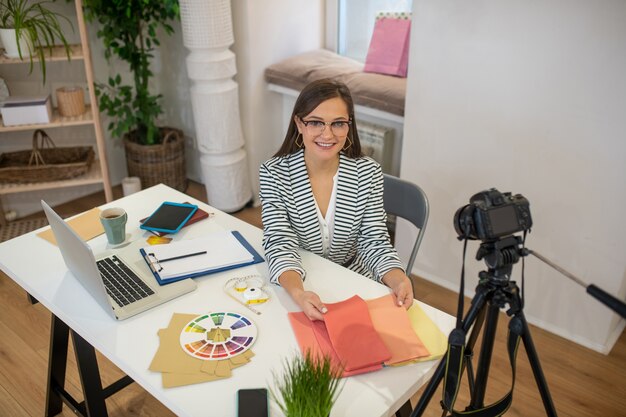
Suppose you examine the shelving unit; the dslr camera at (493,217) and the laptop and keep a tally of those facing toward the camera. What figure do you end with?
1

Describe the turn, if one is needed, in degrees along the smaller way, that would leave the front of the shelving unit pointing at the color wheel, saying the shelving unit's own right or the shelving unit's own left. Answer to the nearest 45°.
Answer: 0° — it already faces it

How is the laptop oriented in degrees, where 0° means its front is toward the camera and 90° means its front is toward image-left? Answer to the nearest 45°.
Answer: approximately 225°

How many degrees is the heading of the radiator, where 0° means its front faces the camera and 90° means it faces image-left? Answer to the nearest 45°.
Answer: approximately 45°

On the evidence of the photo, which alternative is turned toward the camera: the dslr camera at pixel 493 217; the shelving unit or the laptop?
the shelving unit

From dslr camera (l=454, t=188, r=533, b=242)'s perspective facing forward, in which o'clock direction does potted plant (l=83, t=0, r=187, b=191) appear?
The potted plant is roughly at 12 o'clock from the dslr camera.

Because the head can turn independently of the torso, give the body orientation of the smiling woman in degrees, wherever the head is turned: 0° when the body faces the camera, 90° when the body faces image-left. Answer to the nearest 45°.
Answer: approximately 0°

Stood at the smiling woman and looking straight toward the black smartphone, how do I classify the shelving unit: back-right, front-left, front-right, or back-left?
back-right

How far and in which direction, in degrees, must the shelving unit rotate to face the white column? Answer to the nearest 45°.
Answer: approximately 90° to its left

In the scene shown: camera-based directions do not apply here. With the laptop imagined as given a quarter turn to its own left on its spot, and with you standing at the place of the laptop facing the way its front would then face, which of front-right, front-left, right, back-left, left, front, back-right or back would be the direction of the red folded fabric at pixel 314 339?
back

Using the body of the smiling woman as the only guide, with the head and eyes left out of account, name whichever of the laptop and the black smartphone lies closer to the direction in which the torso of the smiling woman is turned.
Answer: the black smartphone
